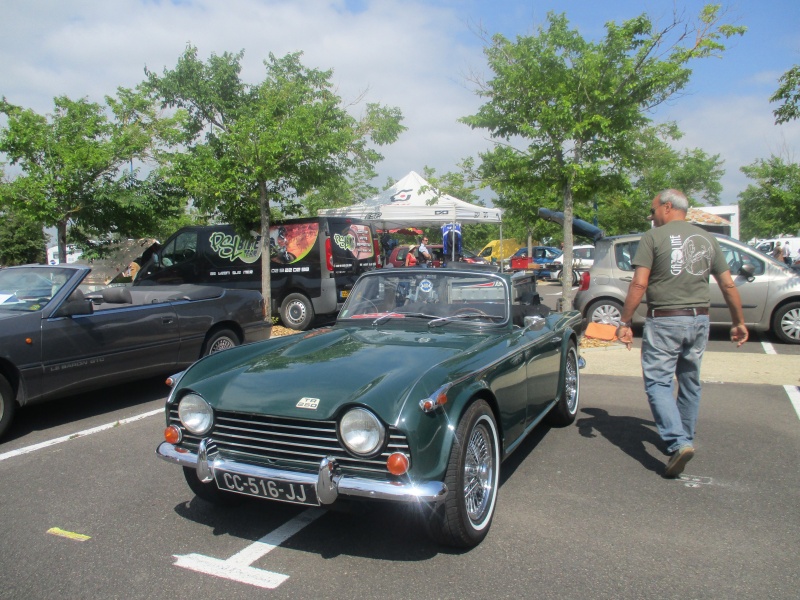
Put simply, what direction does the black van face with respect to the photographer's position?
facing away from the viewer and to the left of the viewer

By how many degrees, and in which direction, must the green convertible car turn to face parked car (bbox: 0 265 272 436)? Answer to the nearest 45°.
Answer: approximately 90° to its right

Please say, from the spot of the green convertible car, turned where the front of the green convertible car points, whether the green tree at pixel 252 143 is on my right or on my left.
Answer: on my right

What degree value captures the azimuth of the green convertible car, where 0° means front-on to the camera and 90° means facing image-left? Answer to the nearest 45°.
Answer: approximately 45°

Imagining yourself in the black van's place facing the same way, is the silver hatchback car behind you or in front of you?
behind

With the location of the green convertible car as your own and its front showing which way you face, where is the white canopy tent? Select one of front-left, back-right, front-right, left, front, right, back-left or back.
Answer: back-right

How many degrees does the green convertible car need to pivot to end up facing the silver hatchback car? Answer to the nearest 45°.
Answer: approximately 180°

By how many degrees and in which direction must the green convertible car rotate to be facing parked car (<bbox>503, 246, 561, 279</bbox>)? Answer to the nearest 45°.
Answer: approximately 135° to its right

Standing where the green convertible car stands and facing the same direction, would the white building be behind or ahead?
behind

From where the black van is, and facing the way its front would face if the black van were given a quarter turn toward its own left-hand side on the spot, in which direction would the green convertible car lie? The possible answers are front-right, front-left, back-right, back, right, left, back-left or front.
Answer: front-left
